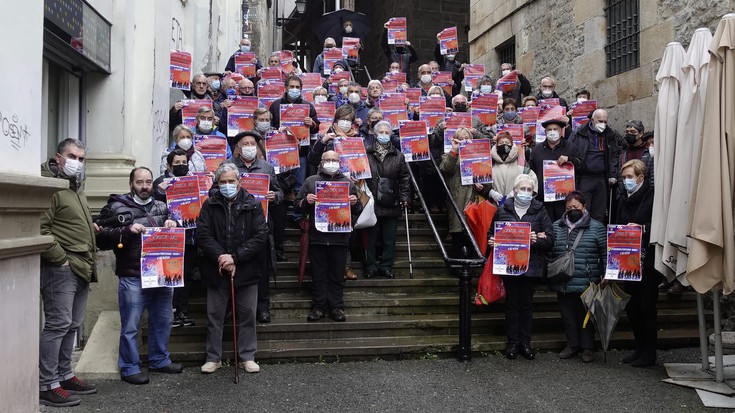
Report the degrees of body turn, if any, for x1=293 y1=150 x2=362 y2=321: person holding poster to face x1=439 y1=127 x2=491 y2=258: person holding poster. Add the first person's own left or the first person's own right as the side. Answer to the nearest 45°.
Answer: approximately 135° to the first person's own left

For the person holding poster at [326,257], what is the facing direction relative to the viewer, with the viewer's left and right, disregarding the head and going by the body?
facing the viewer

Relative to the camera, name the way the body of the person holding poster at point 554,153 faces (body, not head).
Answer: toward the camera

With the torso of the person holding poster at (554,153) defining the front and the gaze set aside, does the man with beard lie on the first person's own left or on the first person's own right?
on the first person's own right

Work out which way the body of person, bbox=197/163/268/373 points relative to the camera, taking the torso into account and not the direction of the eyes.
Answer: toward the camera

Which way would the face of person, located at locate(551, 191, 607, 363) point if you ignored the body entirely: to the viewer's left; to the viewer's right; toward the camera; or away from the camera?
toward the camera

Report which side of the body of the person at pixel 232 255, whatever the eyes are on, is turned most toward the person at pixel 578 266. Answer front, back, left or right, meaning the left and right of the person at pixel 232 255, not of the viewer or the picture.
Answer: left

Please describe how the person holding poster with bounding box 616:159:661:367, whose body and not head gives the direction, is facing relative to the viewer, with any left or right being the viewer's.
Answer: facing the viewer and to the left of the viewer

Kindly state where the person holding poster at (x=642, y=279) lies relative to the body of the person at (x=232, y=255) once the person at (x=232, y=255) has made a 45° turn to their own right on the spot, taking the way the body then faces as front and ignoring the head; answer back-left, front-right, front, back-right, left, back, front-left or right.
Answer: back-left

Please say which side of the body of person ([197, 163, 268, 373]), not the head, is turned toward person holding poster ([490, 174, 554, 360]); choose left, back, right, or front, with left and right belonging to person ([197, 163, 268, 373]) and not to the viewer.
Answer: left

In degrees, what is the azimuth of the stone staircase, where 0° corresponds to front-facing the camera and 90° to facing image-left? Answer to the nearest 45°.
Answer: approximately 0°

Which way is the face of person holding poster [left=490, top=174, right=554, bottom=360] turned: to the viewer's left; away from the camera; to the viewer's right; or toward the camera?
toward the camera

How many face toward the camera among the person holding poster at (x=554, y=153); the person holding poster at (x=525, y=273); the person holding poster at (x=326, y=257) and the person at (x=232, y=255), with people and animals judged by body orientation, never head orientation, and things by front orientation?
4

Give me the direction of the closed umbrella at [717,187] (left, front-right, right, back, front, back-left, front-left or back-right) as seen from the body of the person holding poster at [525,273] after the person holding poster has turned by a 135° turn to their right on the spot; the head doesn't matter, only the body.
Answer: back

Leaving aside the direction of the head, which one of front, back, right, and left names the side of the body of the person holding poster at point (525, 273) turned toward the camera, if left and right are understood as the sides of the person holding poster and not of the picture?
front
